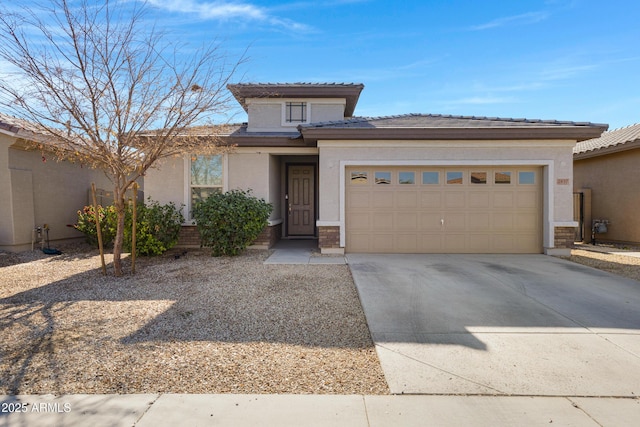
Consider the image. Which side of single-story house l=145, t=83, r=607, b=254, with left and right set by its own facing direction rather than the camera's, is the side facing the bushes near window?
right

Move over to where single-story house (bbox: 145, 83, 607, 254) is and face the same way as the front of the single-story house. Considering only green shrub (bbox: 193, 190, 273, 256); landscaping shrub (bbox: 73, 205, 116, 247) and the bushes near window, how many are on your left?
0

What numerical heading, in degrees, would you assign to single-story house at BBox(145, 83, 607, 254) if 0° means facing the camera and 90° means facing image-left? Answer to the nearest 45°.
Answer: approximately 0°

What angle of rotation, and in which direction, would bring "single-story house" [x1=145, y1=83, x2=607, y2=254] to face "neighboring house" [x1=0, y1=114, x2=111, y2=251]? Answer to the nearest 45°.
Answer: approximately 90° to its right

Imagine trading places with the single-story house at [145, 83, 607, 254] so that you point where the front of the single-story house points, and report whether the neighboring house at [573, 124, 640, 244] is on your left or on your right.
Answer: on your left

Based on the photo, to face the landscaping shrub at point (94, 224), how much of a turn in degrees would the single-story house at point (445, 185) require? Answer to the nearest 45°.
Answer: approximately 90° to its right

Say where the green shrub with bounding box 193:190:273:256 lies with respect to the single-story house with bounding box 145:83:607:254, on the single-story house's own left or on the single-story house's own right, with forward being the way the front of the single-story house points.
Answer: on the single-story house's own right

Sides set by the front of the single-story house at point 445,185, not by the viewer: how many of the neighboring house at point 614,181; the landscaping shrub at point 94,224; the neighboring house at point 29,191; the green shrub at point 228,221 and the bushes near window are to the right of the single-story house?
4

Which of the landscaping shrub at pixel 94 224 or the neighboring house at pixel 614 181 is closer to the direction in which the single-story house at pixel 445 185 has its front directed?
the landscaping shrub
